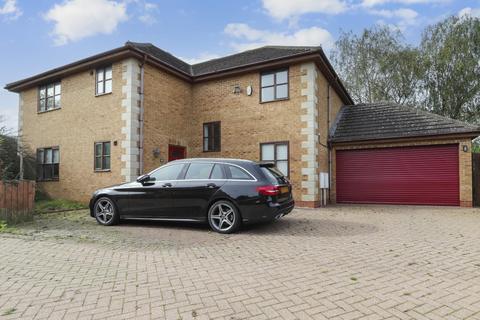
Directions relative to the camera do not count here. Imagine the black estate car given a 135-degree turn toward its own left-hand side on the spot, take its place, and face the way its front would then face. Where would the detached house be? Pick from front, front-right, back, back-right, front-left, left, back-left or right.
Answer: back

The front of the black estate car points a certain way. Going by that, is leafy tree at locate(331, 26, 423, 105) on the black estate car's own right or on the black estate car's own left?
on the black estate car's own right

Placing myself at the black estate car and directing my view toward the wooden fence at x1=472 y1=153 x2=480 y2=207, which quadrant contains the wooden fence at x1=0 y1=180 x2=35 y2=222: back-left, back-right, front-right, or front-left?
back-left

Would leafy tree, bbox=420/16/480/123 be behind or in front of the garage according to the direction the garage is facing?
behind

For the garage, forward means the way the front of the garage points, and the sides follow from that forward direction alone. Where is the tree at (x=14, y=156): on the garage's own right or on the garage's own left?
on the garage's own right

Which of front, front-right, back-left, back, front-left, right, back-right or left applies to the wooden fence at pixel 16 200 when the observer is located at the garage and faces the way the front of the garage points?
front-right

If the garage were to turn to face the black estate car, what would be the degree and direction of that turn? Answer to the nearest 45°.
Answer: approximately 45° to its right

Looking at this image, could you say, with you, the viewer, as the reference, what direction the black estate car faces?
facing away from the viewer and to the left of the viewer

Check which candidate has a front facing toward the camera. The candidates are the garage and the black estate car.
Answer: the garage

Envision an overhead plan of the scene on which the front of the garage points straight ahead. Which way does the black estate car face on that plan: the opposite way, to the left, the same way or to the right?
to the right

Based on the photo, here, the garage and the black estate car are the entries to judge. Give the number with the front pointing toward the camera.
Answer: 1

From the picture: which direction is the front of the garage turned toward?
toward the camera

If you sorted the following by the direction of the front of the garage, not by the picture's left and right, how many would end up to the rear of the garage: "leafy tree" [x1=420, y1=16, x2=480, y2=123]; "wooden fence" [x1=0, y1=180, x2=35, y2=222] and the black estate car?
1

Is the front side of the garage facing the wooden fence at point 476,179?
no
